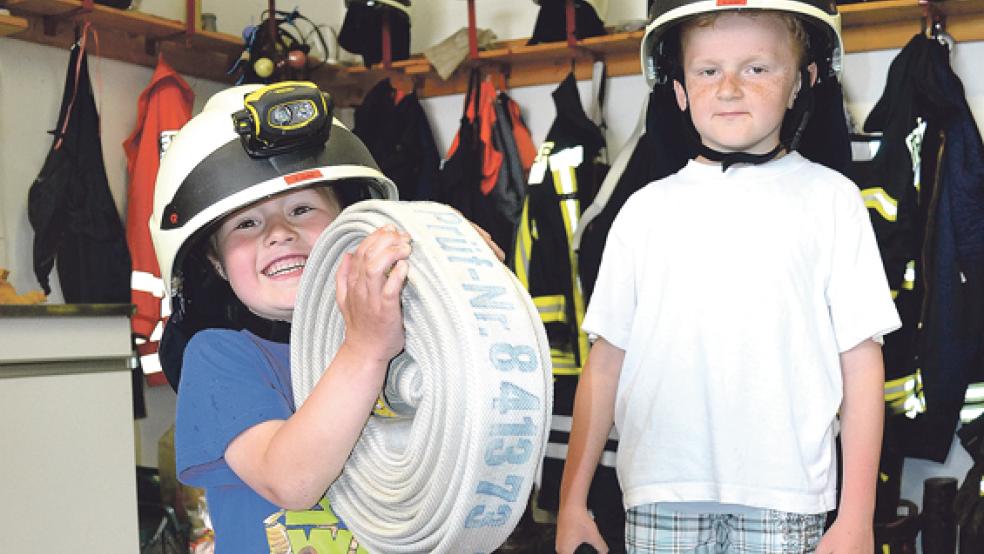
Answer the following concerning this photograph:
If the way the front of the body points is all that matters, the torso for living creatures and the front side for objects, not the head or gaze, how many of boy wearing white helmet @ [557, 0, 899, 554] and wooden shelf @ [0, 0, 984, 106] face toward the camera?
2

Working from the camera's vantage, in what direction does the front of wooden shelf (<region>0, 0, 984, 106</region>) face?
facing the viewer

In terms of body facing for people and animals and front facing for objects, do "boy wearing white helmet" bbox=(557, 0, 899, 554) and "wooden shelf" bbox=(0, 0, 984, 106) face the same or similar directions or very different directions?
same or similar directions

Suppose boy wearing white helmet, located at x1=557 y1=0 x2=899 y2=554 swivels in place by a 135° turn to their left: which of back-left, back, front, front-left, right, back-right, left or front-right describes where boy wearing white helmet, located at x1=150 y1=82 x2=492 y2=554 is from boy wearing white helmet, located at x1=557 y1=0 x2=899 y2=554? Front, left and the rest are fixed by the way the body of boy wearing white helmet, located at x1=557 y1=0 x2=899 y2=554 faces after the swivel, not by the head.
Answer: back

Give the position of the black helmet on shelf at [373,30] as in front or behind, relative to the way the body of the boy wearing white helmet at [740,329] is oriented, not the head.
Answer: behind

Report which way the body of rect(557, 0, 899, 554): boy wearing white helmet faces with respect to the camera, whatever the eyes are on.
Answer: toward the camera

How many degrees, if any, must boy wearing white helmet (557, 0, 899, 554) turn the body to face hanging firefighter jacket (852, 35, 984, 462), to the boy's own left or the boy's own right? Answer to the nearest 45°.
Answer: approximately 180°

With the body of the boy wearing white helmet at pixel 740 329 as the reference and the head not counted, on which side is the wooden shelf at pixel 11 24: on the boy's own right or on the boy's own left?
on the boy's own right

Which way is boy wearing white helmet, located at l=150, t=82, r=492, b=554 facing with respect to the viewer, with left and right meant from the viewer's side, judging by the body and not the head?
facing the viewer and to the right of the viewer
